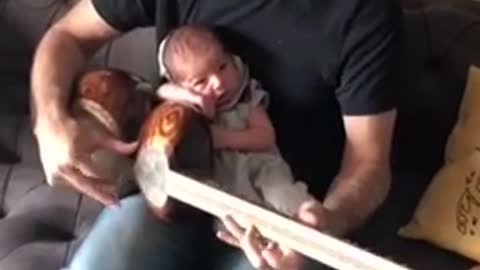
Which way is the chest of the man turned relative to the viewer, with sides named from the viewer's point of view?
facing the viewer

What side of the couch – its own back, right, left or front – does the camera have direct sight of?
front
